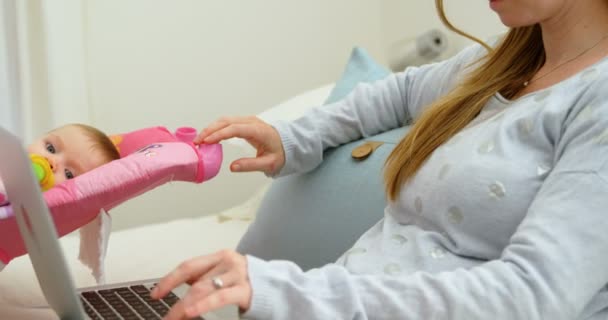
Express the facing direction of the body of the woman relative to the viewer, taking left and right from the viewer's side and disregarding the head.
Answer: facing the viewer and to the left of the viewer

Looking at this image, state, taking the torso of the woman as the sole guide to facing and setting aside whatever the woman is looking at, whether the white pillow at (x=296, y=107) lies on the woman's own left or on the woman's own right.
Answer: on the woman's own right

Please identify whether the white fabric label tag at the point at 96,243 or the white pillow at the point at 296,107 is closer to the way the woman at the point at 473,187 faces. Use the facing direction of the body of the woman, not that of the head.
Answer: the white fabric label tag
